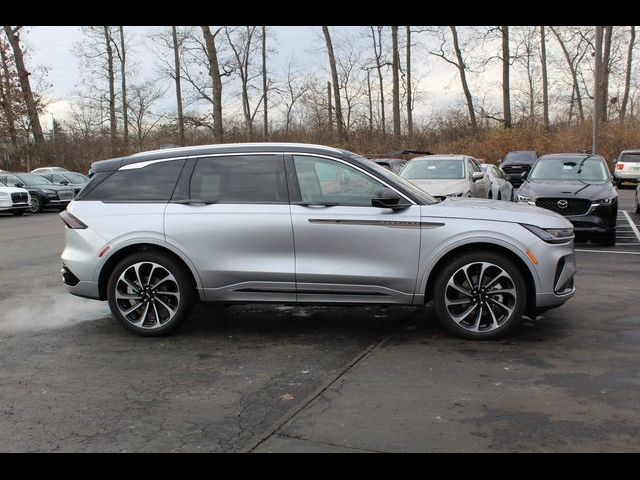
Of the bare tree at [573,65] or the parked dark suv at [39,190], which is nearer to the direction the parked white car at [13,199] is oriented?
the bare tree

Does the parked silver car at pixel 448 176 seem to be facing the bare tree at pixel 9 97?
no

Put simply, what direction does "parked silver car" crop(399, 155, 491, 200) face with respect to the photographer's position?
facing the viewer and to the left of the viewer

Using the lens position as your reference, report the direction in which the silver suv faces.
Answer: facing to the right of the viewer

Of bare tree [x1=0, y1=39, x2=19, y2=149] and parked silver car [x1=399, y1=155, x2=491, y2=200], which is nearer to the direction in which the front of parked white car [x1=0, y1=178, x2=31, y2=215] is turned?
the parked silver car

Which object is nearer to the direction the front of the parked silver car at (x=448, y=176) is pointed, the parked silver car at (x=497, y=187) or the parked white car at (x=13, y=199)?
the parked white car

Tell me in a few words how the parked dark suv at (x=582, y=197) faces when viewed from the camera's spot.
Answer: facing the viewer

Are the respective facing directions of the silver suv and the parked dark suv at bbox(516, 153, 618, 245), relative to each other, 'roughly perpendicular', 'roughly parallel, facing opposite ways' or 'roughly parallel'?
roughly perpendicular

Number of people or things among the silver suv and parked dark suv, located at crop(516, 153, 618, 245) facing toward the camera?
1

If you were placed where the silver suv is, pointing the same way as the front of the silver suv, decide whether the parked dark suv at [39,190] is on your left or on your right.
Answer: on your left

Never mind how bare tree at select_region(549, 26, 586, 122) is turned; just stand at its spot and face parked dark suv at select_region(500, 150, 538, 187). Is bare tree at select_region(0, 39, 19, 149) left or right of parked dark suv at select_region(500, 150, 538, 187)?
right

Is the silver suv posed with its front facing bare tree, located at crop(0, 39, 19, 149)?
no

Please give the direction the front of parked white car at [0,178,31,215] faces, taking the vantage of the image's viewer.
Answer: facing the viewer and to the right of the viewer

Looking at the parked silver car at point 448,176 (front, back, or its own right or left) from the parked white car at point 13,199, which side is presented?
right

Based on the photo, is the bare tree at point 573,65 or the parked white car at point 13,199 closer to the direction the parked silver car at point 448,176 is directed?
the parked white car

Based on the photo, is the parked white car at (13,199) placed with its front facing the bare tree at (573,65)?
no
